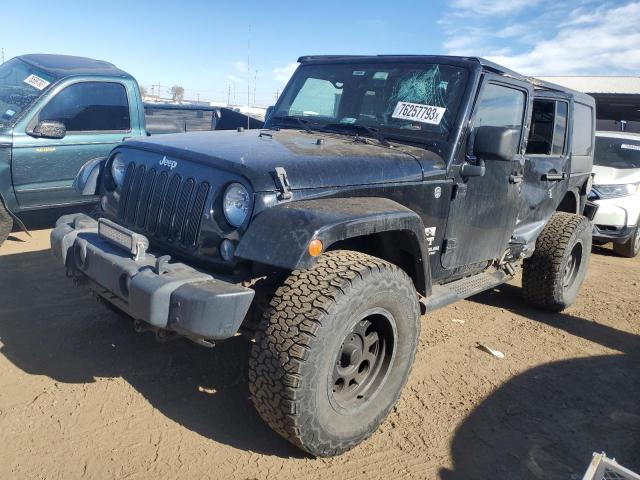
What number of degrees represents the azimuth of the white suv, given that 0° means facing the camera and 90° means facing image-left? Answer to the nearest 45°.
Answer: approximately 45°

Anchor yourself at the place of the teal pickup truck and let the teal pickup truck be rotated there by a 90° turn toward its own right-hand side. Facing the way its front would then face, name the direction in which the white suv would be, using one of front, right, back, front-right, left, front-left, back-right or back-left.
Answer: back-right

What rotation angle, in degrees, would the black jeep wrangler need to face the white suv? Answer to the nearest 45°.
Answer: approximately 180°

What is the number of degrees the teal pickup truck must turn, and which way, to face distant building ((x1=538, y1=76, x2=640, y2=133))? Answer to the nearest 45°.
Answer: approximately 180°

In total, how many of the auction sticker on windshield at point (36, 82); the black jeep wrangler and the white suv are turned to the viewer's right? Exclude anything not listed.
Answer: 0

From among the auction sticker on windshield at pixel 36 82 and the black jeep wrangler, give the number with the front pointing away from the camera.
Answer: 0

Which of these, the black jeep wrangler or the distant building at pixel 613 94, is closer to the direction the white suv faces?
the black jeep wrangler

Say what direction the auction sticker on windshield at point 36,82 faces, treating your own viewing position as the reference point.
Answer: facing the viewer and to the left of the viewer

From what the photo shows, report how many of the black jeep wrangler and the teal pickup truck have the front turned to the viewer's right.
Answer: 0

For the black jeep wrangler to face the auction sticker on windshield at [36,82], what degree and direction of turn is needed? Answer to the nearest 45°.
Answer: approximately 90° to its right

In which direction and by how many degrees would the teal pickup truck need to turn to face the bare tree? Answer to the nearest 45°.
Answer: approximately 135° to its right

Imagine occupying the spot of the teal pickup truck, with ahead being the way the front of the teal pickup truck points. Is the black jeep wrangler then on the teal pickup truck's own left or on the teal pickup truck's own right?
on the teal pickup truck's own left
